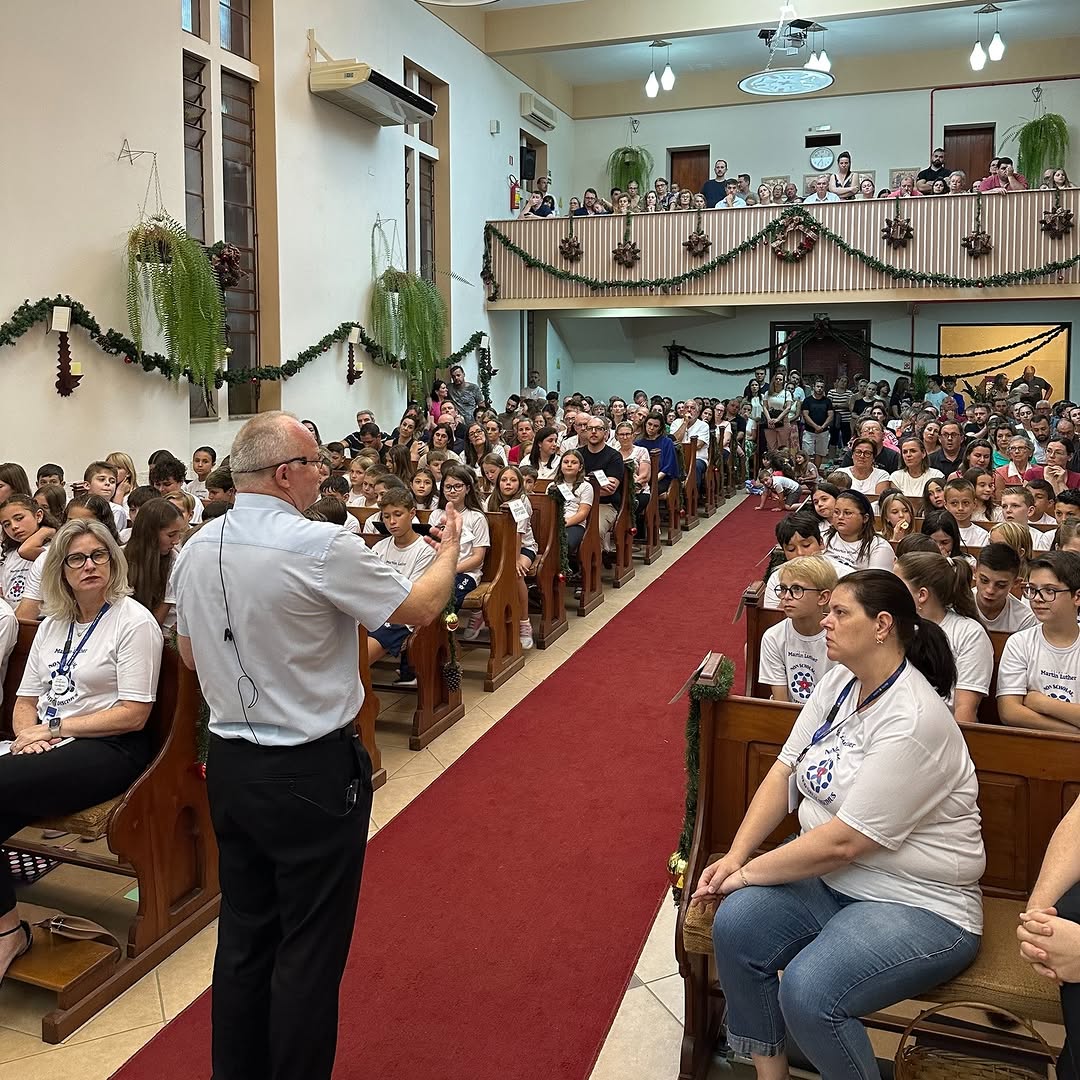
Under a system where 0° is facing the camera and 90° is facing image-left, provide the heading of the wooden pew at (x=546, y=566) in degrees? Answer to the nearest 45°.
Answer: approximately 45°

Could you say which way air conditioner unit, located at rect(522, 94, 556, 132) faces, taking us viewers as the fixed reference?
facing the viewer and to the right of the viewer

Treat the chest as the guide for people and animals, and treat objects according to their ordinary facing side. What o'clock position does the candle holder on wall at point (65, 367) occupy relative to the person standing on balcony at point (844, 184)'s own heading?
The candle holder on wall is roughly at 1 o'clock from the person standing on balcony.

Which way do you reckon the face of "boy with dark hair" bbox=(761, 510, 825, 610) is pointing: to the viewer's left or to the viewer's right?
to the viewer's left

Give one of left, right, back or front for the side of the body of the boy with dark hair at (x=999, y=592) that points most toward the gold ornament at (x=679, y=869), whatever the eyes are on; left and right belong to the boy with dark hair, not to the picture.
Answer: front

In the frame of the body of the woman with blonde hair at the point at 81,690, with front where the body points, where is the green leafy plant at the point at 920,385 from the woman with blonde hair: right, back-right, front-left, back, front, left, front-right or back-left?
back

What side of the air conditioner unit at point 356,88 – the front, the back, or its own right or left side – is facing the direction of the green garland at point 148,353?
right

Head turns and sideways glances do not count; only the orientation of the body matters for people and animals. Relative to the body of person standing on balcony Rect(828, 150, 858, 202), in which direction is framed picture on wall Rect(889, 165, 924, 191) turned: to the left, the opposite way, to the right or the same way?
the same way

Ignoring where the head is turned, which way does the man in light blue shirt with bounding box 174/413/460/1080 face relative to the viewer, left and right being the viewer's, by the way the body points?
facing away from the viewer and to the right of the viewer

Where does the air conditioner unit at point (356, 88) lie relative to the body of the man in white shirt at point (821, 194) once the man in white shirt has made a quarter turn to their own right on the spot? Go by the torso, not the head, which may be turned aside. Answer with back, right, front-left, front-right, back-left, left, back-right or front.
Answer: front-left

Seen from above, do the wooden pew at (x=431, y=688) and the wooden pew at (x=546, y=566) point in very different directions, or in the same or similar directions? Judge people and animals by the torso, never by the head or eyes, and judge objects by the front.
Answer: same or similar directions

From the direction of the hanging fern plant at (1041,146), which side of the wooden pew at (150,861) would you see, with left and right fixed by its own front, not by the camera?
back

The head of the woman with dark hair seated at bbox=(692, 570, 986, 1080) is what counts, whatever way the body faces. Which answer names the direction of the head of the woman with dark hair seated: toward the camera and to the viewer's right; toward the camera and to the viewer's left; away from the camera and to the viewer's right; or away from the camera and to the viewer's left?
toward the camera and to the viewer's left

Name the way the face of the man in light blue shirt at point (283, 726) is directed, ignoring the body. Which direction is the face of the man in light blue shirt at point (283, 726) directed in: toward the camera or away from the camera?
away from the camera

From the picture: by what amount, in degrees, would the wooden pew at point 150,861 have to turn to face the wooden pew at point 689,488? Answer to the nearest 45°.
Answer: approximately 180°
